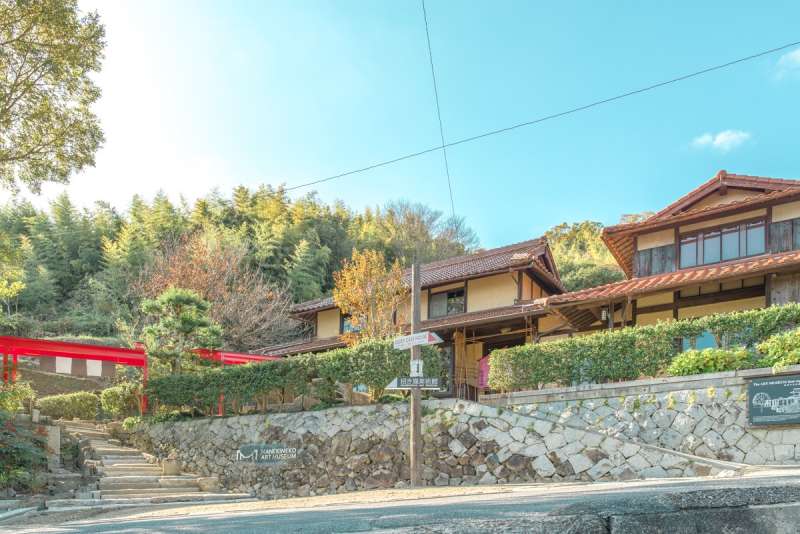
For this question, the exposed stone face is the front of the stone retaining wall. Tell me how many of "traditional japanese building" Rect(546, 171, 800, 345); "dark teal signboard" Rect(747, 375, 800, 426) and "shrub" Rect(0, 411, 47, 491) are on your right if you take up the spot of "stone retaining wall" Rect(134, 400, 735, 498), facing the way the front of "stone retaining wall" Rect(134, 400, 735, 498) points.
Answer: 1

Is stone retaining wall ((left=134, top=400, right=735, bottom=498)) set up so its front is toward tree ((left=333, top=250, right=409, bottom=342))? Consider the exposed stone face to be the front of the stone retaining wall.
no

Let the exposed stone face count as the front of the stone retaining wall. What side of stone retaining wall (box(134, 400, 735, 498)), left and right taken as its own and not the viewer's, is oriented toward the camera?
front

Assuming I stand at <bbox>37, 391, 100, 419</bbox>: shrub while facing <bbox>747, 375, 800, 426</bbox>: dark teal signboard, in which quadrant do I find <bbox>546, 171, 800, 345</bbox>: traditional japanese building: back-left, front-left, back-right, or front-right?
front-left

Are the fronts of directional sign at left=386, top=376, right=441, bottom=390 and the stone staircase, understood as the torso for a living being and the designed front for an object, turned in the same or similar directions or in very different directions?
same or similar directions

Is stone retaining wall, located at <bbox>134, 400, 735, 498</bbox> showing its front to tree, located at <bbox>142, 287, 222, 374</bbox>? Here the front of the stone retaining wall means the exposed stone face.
no

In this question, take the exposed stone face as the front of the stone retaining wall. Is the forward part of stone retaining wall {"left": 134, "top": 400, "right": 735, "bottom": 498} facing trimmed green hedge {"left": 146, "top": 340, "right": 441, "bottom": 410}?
no

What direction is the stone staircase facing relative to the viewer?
toward the camera
